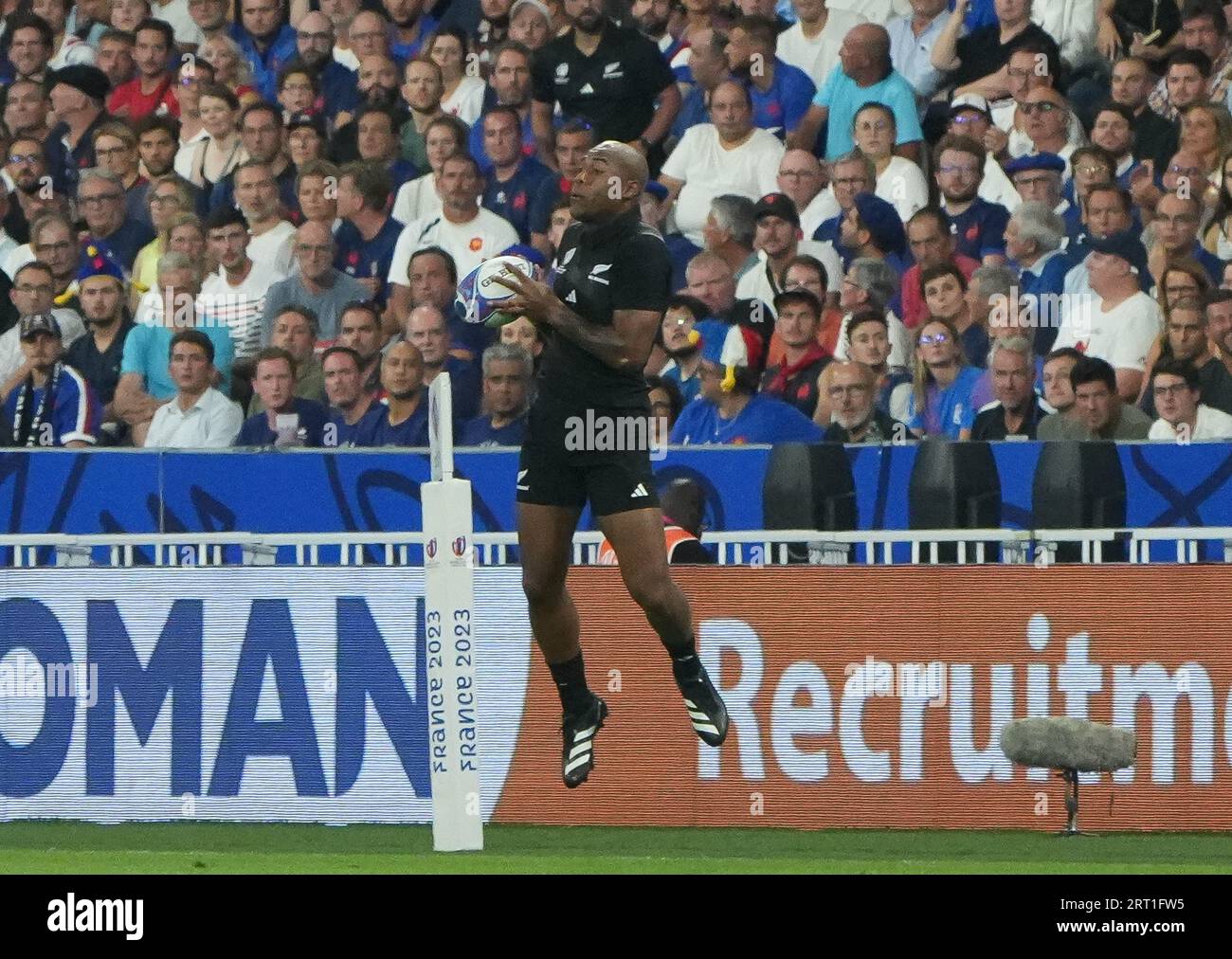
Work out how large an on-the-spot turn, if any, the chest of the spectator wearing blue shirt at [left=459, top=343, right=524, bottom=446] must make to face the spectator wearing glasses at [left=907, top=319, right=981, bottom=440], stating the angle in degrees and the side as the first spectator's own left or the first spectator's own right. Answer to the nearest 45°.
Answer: approximately 90° to the first spectator's own left

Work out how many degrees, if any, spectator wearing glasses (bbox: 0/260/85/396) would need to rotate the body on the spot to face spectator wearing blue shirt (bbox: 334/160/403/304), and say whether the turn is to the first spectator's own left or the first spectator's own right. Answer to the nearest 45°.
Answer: approximately 90° to the first spectator's own left

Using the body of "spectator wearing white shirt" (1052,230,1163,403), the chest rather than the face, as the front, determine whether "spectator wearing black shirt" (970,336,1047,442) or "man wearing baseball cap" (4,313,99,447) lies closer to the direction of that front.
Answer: the spectator wearing black shirt

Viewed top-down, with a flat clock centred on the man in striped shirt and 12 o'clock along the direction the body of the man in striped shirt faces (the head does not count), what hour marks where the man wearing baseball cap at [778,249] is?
The man wearing baseball cap is roughly at 10 o'clock from the man in striped shirt.

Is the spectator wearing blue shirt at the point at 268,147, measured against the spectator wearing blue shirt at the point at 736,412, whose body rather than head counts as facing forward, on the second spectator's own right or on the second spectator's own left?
on the second spectator's own right
